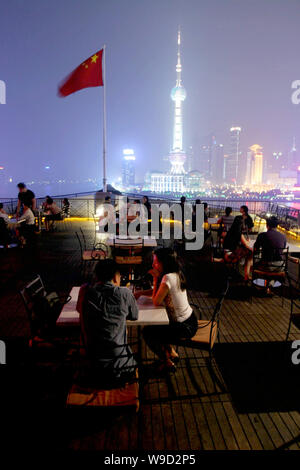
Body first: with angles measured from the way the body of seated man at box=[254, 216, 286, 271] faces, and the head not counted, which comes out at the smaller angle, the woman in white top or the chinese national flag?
the chinese national flag

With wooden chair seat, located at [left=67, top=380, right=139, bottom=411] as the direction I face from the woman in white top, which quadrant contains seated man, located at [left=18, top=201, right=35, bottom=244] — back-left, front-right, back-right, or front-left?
back-right

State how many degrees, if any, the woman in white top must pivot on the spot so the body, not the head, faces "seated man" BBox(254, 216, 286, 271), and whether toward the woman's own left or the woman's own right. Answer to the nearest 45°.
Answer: approximately 135° to the woman's own right

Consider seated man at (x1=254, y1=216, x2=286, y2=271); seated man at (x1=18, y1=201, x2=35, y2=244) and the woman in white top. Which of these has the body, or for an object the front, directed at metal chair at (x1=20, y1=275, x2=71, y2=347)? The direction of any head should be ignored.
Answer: the woman in white top

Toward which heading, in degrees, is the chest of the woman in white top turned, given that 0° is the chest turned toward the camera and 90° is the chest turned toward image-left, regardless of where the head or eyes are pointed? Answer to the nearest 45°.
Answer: approximately 90°

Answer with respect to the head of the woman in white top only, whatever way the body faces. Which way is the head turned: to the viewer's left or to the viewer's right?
to the viewer's left
